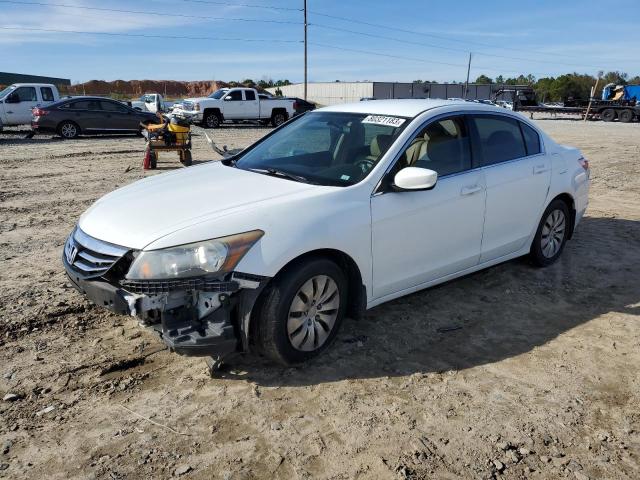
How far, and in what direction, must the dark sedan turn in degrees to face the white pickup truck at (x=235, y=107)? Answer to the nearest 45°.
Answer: approximately 45° to its left

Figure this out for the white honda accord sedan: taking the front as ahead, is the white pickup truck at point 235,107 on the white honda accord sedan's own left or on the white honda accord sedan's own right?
on the white honda accord sedan's own right

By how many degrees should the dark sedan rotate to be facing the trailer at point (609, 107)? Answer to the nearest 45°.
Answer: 0° — it already faces it

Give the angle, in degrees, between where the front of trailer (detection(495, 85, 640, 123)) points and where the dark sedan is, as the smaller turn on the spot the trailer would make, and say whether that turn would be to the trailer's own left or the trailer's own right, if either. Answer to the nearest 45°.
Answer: approximately 45° to the trailer's own left

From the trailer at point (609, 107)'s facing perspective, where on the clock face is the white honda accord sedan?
The white honda accord sedan is roughly at 9 o'clock from the trailer.

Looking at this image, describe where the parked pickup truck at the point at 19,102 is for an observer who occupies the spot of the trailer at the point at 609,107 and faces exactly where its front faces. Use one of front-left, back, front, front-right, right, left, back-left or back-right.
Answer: front-left

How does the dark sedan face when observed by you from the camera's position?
facing to the right of the viewer

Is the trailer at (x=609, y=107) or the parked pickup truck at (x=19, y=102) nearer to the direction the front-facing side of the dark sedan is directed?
the trailer

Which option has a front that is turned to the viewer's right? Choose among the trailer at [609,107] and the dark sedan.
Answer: the dark sedan

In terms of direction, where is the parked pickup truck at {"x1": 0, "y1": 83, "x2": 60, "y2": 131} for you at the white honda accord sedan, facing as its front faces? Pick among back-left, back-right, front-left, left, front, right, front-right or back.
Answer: right

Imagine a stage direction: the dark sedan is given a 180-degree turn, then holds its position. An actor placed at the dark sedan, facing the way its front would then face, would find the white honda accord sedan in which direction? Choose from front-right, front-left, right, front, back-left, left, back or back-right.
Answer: left

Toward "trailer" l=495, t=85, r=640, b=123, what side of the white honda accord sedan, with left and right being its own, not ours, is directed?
back

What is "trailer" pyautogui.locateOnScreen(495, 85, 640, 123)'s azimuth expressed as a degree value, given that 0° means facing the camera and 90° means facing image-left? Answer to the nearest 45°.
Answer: approximately 90°
